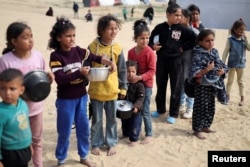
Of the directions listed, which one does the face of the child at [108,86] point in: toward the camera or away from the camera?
toward the camera

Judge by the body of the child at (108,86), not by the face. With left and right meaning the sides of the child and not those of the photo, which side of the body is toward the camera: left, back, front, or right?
front

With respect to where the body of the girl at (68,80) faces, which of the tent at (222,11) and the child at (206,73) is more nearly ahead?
the child

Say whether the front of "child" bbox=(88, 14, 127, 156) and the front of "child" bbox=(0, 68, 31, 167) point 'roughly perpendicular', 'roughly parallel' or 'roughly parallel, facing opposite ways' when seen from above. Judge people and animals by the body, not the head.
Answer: roughly parallel

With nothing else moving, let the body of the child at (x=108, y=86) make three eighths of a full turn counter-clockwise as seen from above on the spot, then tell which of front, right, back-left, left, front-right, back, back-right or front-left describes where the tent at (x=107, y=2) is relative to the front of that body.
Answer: front-left

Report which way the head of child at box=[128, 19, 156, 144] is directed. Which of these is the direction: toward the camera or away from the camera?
toward the camera

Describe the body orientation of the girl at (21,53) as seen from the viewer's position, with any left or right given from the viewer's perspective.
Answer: facing the viewer and to the right of the viewer

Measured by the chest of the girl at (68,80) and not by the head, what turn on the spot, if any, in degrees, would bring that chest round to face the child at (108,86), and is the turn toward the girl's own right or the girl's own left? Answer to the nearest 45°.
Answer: approximately 90° to the girl's own left

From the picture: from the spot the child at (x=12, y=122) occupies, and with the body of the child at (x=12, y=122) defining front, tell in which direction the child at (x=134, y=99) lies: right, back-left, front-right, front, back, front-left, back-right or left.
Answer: back-left

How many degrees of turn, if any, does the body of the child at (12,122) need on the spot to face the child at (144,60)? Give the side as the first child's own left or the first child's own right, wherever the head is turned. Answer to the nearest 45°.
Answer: approximately 135° to the first child's own left

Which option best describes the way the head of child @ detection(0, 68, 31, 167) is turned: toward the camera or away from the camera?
toward the camera

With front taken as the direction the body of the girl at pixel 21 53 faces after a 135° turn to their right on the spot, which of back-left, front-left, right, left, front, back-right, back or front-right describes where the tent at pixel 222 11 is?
back-right

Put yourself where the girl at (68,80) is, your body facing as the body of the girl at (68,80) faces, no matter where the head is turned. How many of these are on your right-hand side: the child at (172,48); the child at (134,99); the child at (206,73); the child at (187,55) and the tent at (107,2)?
0

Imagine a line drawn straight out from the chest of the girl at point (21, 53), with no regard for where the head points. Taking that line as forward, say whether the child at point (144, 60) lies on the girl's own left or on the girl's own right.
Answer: on the girl's own left

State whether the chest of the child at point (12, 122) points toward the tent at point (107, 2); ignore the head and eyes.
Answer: no

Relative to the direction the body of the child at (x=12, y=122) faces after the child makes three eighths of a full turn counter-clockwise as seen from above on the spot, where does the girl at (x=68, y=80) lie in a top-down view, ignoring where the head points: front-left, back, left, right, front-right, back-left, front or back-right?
front

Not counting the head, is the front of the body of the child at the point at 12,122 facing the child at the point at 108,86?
no

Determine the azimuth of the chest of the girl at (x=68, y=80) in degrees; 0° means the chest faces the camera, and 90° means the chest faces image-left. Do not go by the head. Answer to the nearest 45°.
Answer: approximately 315°

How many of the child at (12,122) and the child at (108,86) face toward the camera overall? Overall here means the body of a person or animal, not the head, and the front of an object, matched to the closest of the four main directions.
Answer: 2

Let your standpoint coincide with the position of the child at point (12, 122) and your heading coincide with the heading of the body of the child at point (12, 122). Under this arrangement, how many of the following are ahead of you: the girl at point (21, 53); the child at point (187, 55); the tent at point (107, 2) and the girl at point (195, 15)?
0
